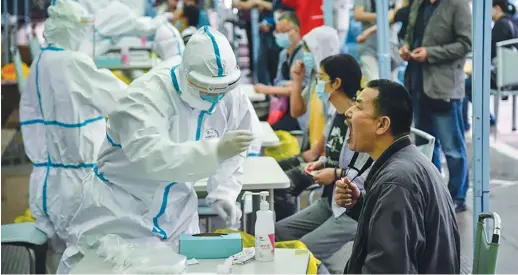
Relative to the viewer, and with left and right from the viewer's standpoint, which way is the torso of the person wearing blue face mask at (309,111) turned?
facing to the left of the viewer

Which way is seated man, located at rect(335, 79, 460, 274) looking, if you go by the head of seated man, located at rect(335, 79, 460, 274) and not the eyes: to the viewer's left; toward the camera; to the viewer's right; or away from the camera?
to the viewer's left

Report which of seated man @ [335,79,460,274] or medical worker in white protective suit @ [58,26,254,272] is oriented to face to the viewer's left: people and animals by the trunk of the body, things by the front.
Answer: the seated man

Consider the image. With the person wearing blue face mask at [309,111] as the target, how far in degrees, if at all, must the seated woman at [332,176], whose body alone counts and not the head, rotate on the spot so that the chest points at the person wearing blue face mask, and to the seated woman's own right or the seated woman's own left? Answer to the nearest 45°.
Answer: approximately 90° to the seated woman's own right

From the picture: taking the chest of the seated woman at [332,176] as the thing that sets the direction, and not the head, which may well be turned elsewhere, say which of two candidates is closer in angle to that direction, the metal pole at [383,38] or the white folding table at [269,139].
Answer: the white folding table

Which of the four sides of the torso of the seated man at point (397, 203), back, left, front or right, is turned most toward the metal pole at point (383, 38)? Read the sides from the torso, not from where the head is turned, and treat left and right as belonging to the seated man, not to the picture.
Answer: right

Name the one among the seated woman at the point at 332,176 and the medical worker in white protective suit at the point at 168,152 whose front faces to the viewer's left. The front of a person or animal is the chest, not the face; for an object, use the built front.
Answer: the seated woman

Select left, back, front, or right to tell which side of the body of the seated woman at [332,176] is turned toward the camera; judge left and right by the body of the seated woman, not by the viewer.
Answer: left

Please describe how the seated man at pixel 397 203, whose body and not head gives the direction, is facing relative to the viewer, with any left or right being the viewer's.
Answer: facing to the left of the viewer

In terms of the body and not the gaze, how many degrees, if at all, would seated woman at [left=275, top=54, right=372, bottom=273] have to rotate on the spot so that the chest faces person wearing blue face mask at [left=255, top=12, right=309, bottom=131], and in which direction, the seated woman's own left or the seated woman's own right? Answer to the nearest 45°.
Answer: approximately 90° to the seated woman's own right

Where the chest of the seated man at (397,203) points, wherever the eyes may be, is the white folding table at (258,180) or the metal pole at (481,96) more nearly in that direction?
the white folding table

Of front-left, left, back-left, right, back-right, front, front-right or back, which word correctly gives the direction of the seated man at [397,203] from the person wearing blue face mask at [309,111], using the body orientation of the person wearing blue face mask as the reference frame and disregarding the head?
left

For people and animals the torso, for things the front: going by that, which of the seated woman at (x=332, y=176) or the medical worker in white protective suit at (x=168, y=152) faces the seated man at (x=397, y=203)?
the medical worker in white protective suit

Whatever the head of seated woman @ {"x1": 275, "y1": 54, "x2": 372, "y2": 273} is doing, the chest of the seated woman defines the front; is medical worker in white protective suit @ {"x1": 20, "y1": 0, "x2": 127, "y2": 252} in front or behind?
in front

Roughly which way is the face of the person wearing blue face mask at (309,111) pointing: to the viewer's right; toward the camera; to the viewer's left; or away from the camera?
to the viewer's left
